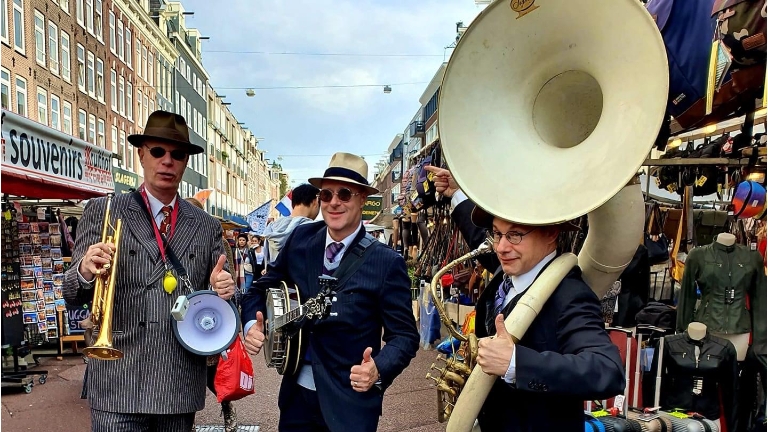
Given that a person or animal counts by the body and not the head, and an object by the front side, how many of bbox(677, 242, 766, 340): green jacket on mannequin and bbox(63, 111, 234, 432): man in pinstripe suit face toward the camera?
2

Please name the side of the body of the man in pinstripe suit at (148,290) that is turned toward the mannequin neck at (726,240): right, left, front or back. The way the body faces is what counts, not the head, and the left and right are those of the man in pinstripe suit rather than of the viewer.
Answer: left

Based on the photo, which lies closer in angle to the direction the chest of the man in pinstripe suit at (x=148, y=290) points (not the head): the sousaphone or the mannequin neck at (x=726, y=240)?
the sousaphone

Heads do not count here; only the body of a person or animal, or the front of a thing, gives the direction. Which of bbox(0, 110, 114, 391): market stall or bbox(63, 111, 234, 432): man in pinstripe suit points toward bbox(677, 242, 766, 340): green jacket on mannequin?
the market stall

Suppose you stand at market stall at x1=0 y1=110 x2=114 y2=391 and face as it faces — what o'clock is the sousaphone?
The sousaphone is roughly at 1 o'clock from the market stall.

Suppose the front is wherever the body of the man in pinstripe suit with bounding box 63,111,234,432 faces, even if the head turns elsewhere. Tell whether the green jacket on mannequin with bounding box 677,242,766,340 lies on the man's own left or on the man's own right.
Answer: on the man's own left

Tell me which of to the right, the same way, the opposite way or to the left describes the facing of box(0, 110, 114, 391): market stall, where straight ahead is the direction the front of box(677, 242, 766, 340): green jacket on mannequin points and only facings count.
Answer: to the left

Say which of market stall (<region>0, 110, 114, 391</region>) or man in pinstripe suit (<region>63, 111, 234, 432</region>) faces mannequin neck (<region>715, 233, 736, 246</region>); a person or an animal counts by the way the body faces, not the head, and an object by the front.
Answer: the market stall

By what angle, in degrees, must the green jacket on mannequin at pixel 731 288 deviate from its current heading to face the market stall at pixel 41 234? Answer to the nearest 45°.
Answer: approximately 90° to its right
